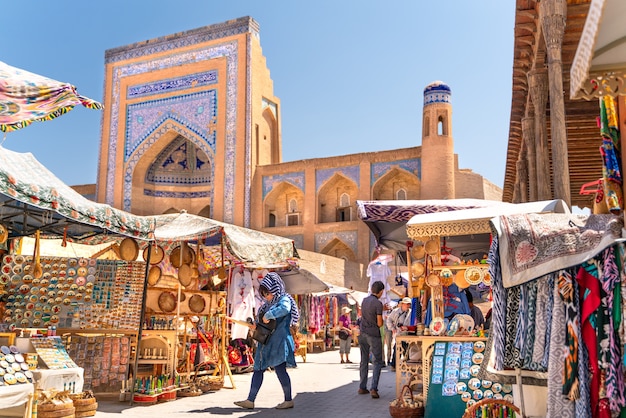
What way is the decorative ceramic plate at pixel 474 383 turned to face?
toward the camera

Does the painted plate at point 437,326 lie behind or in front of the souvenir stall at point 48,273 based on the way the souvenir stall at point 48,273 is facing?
in front

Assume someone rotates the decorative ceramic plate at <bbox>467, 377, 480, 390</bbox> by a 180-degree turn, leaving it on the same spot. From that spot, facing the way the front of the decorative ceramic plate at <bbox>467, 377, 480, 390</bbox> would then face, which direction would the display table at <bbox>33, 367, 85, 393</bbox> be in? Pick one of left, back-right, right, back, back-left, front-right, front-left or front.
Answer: left

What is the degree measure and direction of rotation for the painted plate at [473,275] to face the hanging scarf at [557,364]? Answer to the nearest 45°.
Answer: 0° — it already faces it

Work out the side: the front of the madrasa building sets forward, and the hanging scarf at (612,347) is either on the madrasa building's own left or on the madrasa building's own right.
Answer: on the madrasa building's own left

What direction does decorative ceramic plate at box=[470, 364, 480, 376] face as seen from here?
toward the camera

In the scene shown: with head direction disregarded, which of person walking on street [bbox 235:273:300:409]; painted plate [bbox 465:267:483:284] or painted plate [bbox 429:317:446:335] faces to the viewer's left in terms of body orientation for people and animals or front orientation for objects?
the person walking on street

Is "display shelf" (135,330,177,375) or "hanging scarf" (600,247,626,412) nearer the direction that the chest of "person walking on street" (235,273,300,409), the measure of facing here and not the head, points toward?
the display shelf

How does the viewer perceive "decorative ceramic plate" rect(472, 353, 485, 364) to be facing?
facing the viewer

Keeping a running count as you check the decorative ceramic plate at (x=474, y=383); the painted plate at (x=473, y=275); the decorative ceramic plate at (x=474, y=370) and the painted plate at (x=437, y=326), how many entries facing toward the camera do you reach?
4

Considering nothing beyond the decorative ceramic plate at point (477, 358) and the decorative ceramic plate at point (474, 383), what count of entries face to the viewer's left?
0

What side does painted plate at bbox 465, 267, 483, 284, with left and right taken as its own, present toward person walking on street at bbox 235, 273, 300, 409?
right
